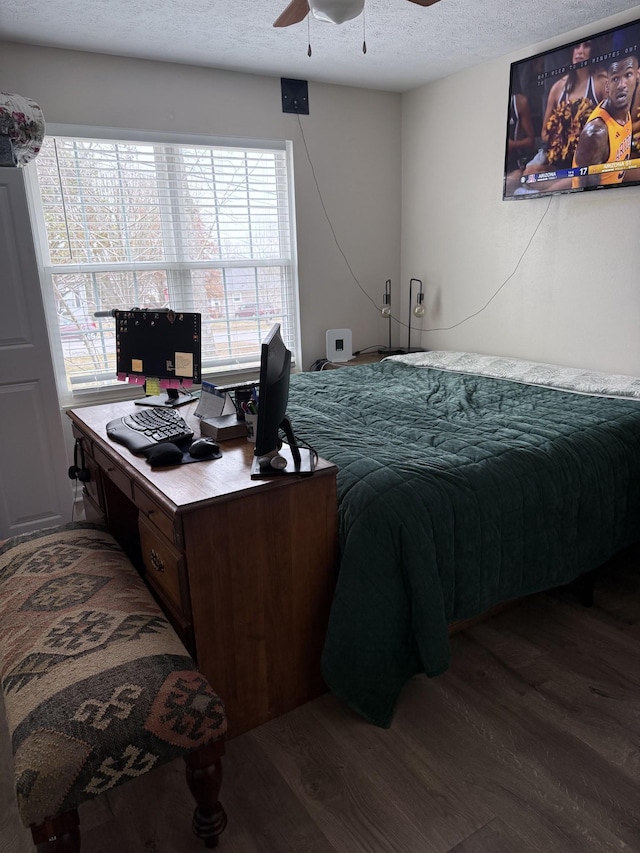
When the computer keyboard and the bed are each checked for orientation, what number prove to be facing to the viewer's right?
0

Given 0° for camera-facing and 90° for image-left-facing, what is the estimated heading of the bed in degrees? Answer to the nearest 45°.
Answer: approximately 45°

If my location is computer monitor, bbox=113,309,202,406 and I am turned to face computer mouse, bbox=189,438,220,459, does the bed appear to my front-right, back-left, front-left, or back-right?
front-left

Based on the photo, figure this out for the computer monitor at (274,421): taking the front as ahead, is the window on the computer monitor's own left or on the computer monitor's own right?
on the computer monitor's own right

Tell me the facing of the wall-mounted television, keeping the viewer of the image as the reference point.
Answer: facing the viewer and to the left of the viewer

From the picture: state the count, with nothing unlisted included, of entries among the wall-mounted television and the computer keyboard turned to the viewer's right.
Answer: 0

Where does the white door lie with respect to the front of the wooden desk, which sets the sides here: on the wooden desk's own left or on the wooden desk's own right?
on the wooden desk's own right

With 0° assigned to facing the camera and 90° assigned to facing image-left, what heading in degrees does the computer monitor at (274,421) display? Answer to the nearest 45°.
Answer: approximately 90°

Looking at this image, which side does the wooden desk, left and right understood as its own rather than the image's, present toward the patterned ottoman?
front

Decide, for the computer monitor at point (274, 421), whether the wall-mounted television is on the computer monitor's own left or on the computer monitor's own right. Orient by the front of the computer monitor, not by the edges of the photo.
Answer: on the computer monitor's own right
